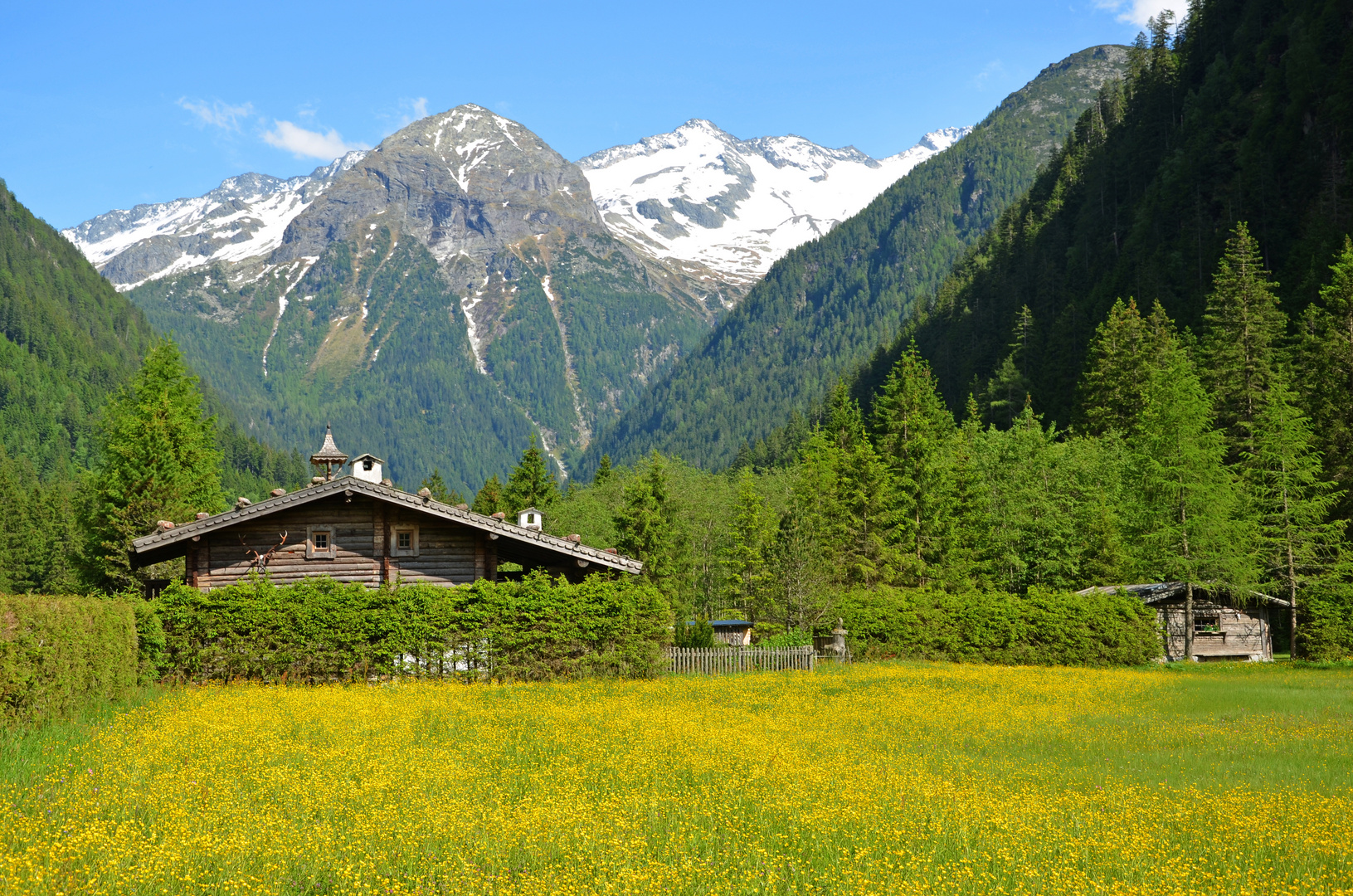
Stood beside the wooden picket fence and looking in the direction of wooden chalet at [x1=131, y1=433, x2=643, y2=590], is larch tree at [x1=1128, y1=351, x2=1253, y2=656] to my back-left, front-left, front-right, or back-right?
back-right

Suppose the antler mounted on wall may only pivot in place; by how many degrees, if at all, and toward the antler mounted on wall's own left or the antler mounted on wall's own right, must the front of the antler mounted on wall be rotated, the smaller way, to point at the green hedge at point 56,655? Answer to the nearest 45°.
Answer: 0° — it already faces it

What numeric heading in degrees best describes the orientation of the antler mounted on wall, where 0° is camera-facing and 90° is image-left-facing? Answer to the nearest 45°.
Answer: approximately 0°

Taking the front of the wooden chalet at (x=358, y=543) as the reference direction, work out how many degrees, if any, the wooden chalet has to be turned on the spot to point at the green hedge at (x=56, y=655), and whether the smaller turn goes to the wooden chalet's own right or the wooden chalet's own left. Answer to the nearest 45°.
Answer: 0° — it already faces it

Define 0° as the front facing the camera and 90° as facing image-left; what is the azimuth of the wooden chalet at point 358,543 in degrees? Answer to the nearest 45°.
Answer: approximately 0°

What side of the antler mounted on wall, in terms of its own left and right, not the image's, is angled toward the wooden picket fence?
left

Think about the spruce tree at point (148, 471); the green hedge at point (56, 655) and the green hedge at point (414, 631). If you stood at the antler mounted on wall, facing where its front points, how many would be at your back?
1

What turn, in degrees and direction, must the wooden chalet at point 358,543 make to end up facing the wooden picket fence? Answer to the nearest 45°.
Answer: approximately 90° to its left

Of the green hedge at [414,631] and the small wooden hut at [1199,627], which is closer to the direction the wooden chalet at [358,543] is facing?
the green hedge
